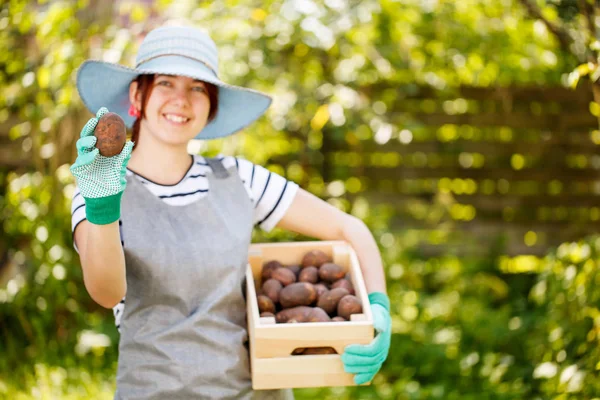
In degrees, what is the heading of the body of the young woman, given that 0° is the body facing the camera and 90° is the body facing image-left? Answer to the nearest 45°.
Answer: approximately 0°
